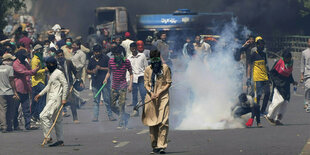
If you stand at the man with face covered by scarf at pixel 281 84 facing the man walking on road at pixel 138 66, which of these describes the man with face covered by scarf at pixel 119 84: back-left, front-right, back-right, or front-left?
front-left

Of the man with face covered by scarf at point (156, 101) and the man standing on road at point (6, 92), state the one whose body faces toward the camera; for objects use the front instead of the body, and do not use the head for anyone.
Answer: the man with face covered by scarf

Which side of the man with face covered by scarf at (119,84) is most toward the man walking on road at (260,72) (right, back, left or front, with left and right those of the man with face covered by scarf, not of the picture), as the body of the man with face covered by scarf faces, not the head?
left

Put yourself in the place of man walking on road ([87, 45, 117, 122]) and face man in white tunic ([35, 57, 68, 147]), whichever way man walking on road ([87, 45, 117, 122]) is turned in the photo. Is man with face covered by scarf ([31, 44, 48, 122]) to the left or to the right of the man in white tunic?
right

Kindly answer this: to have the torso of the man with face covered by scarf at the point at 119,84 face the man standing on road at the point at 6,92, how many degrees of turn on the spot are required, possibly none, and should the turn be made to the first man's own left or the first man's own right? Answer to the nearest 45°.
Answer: approximately 90° to the first man's own right

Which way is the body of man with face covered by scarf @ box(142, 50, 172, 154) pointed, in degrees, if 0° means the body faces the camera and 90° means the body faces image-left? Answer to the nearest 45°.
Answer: approximately 0°

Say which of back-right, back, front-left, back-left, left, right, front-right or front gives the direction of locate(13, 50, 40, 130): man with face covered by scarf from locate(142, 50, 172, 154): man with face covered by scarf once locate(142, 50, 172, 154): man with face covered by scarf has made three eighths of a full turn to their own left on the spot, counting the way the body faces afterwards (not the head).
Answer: left

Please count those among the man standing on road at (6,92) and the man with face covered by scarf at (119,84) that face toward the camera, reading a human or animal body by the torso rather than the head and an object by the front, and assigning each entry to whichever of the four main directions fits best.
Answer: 1

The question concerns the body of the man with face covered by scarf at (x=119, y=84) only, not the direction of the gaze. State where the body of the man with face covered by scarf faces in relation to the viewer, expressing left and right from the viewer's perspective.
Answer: facing the viewer

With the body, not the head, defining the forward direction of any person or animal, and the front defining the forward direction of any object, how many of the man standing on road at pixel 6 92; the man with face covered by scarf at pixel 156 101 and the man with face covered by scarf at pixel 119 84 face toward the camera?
2

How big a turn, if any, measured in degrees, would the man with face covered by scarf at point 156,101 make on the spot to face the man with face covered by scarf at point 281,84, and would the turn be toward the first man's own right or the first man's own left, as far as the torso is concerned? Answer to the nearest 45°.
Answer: approximately 135° to the first man's own left

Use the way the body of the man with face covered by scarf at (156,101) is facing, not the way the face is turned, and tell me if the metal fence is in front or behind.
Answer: behind

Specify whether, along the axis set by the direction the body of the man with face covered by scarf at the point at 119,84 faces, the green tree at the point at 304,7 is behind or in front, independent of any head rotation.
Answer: behind

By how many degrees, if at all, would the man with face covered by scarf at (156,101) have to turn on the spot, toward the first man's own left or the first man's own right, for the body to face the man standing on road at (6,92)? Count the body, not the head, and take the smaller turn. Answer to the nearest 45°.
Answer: approximately 135° to the first man's own right

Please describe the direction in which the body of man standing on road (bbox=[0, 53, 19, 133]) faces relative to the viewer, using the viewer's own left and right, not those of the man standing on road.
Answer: facing away from the viewer and to the right of the viewer
